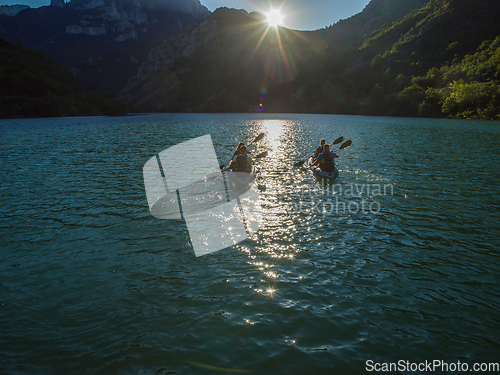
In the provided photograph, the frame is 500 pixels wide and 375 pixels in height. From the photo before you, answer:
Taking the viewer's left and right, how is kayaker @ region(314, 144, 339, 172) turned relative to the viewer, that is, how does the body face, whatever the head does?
facing away from the viewer

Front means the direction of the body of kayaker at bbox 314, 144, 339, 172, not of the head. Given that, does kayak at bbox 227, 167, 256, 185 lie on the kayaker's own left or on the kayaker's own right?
on the kayaker's own left
